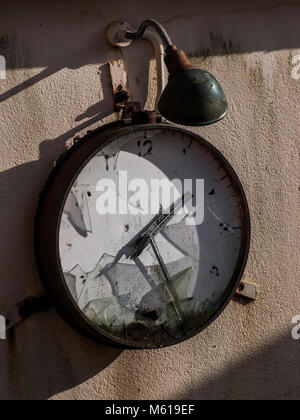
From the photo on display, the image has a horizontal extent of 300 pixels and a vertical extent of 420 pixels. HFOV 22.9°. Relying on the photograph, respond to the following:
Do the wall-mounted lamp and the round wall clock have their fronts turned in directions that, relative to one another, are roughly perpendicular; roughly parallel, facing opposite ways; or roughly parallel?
roughly parallel

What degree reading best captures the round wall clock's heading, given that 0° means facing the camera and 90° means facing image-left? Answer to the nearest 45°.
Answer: approximately 315°

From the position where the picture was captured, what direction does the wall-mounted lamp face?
facing the viewer and to the right of the viewer

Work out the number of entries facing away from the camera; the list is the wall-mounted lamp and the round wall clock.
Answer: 0
